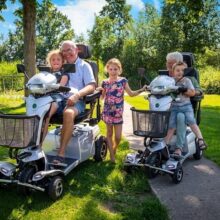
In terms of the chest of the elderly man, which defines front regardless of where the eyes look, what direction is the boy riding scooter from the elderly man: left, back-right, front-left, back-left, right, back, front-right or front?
back-left

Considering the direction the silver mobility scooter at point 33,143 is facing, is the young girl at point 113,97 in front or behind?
behind

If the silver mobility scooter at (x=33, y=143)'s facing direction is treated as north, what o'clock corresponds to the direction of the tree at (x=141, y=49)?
The tree is roughly at 5 o'clock from the silver mobility scooter.

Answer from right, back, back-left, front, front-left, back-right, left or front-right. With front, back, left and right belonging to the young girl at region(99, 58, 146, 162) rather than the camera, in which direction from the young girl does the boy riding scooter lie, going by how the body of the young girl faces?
left

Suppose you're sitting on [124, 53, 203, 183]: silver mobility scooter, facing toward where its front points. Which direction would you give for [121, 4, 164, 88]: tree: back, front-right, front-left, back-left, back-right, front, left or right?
back-right

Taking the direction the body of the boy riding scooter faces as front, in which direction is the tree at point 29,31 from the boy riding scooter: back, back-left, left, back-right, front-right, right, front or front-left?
back-right

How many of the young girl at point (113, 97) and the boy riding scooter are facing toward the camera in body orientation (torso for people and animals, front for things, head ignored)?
2

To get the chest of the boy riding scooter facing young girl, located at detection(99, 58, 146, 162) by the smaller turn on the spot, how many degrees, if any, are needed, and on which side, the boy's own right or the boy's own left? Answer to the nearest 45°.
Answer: approximately 90° to the boy's own right

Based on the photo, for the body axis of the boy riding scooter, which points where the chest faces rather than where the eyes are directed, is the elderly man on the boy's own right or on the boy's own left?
on the boy's own right

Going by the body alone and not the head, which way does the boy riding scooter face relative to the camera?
toward the camera

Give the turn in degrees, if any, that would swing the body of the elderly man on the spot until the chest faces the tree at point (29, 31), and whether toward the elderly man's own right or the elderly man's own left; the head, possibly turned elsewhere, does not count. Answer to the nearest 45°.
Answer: approximately 135° to the elderly man's own right

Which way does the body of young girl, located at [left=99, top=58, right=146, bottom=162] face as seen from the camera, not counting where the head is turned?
toward the camera

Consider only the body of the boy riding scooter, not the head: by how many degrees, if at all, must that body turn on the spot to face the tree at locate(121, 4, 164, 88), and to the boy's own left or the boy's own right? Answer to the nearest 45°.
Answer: approximately 180°

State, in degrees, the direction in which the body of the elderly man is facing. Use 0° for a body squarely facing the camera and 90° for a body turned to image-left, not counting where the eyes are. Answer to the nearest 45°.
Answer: approximately 45°

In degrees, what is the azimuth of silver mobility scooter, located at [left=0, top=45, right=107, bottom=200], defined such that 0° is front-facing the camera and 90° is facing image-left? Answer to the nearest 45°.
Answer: approximately 45°
